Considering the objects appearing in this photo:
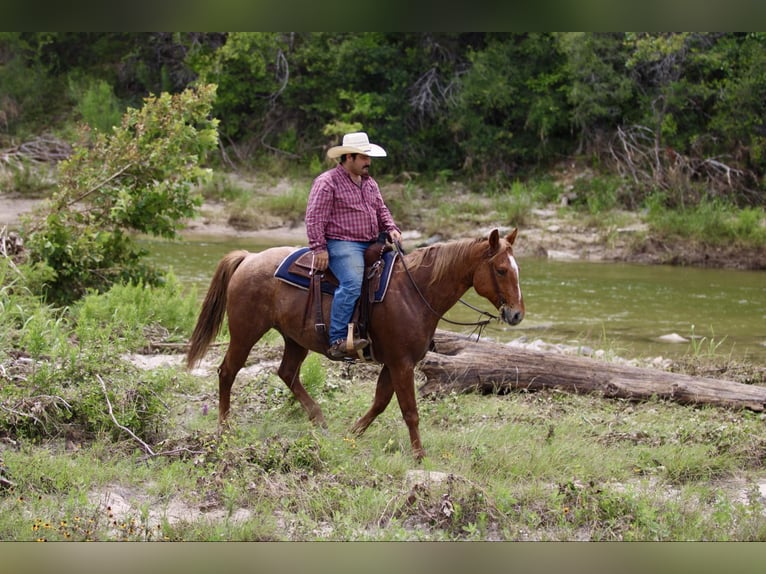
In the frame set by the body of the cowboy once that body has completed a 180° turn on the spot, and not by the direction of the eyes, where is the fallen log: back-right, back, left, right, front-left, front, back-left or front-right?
right

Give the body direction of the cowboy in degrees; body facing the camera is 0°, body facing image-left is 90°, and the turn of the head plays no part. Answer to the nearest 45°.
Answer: approximately 315°

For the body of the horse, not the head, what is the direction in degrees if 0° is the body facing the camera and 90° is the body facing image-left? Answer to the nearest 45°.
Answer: approximately 315°

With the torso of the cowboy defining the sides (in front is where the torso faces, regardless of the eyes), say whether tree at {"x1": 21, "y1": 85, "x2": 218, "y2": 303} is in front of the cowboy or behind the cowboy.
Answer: behind

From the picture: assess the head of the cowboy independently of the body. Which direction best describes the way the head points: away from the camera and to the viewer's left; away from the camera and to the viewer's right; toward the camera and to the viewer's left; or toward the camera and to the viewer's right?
toward the camera and to the viewer's right

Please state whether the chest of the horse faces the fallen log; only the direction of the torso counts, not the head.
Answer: no

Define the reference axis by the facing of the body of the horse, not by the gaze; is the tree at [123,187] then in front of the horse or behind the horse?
behind
